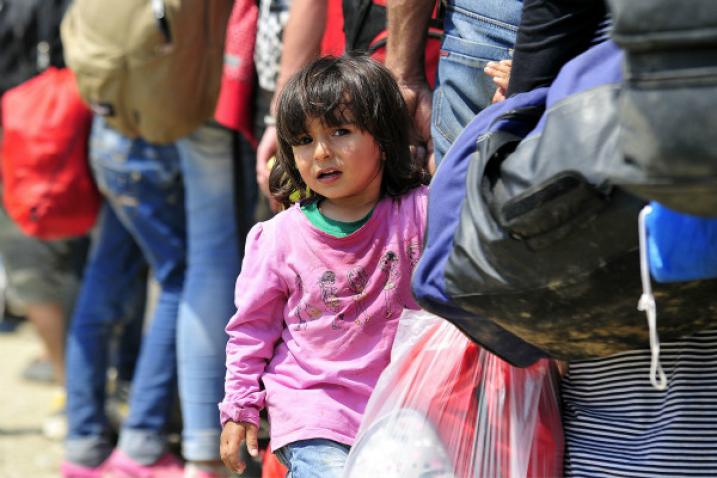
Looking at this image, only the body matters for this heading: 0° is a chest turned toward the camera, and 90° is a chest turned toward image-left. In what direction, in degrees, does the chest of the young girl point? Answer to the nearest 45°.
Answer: approximately 0°
